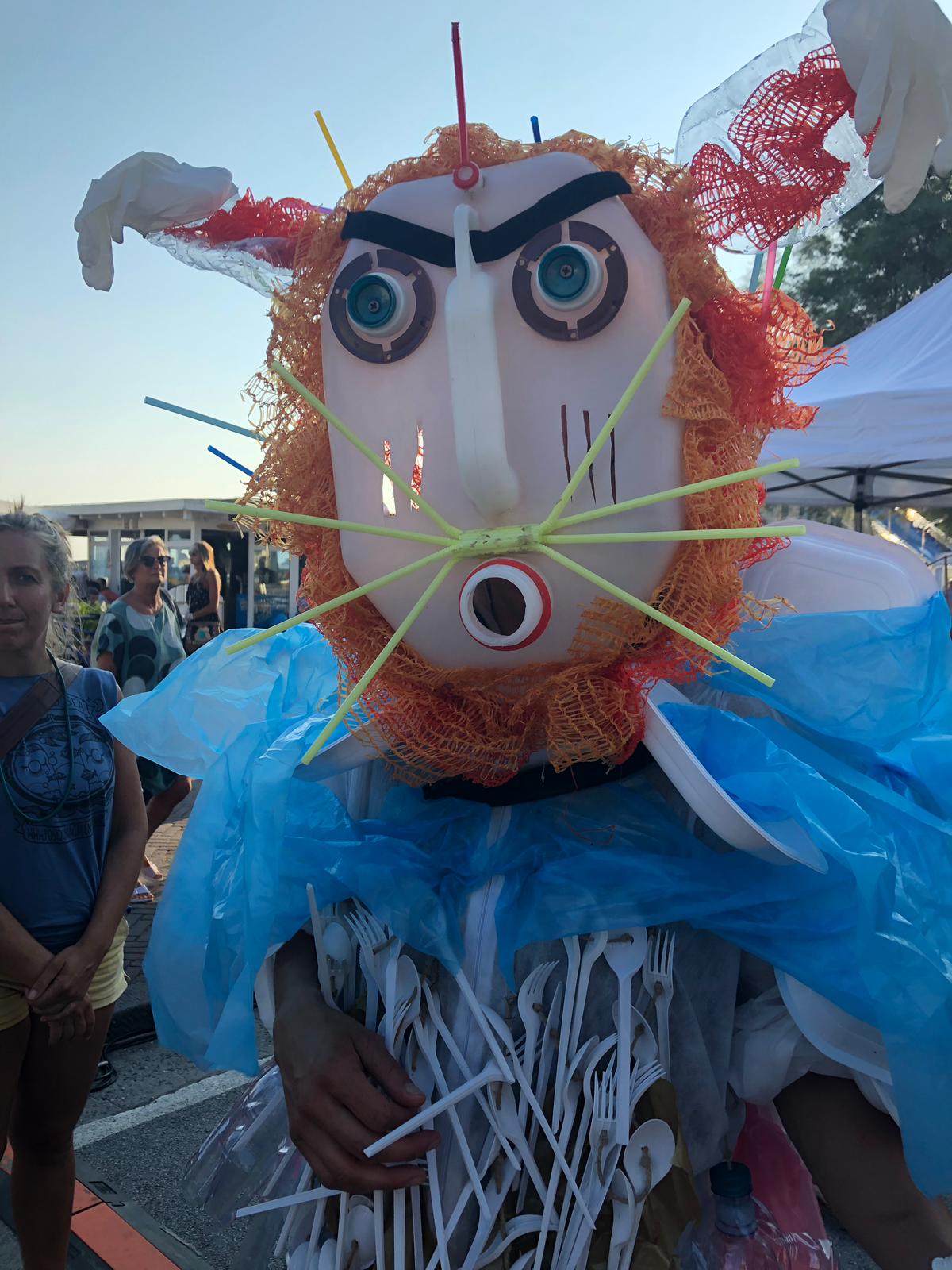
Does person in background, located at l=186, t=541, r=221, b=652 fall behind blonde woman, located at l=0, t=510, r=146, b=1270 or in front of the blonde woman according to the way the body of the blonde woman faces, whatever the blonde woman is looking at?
behind

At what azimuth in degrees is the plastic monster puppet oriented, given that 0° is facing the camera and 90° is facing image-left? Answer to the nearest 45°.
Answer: approximately 0°

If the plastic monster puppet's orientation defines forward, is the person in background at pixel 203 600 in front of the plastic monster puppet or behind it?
behind

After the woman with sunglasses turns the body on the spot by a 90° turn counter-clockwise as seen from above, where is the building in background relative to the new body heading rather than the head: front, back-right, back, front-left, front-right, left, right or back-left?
front-left

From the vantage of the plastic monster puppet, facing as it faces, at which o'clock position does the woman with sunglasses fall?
The woman with sunglasses is roughly at 5 o'clock from the plastic monster puppet.

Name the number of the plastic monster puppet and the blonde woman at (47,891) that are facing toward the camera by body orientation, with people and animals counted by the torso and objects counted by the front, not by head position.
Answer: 2

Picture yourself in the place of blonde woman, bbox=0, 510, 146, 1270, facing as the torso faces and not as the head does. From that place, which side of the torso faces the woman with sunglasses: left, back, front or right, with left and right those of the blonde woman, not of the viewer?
back

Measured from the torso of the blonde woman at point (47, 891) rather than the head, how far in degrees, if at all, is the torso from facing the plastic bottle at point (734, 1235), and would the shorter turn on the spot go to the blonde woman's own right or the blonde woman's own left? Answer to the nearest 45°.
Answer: approximately 45° to the blonde woman's own left

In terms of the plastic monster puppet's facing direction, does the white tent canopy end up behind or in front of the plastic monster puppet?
behind

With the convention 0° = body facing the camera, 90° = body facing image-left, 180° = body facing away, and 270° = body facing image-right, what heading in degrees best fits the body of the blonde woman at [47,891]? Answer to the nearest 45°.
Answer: approximately 0°

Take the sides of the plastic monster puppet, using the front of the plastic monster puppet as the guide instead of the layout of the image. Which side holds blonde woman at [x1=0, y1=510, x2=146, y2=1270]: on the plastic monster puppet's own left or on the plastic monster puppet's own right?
on the plastic monster puppet's own right
